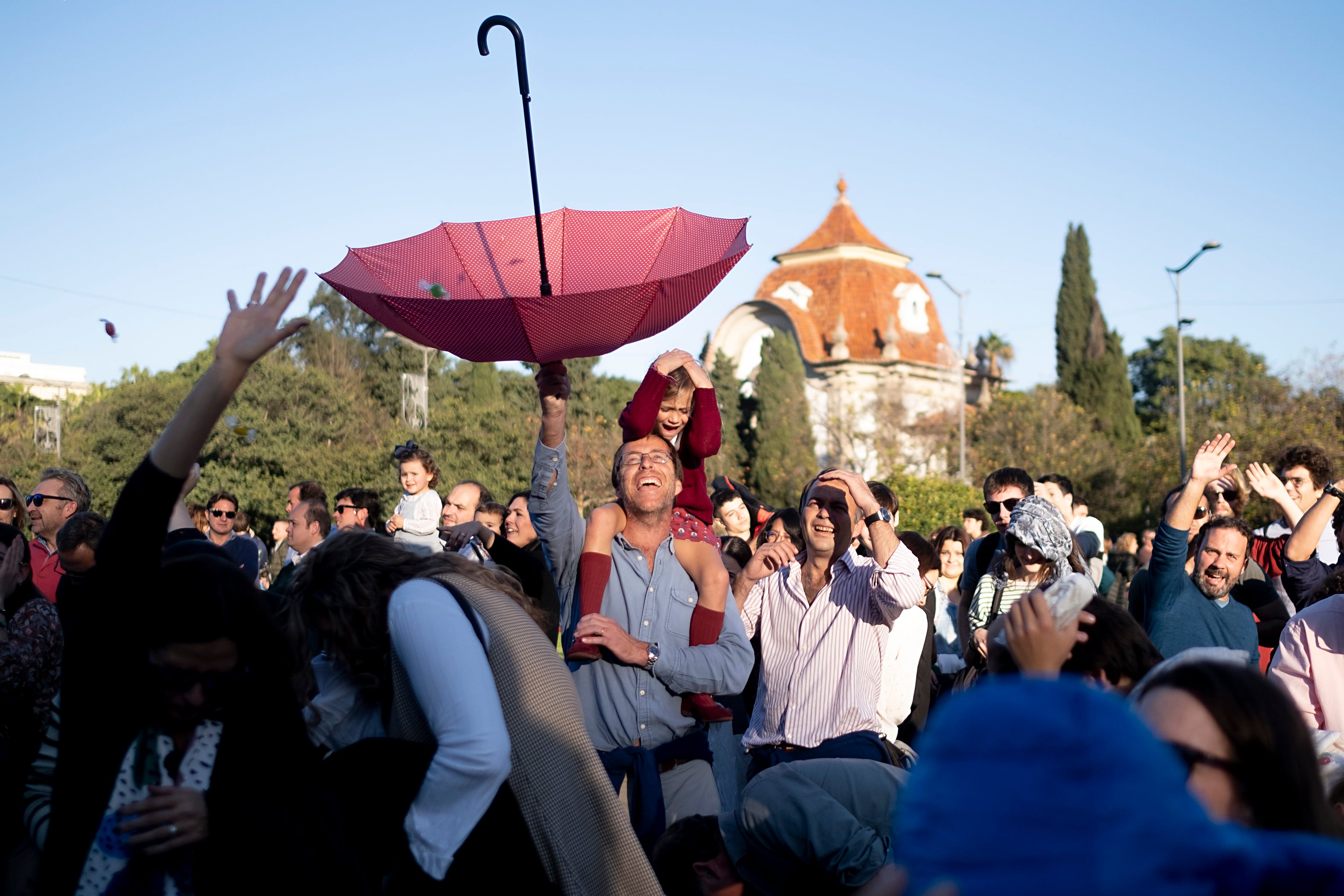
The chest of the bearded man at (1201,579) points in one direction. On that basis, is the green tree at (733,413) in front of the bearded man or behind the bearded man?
behind

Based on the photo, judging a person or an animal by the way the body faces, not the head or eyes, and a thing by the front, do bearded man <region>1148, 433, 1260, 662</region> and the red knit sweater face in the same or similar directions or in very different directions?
same or similar directions

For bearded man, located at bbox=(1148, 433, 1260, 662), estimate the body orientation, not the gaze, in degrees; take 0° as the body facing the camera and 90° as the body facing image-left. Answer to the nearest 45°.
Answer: approximately 0°

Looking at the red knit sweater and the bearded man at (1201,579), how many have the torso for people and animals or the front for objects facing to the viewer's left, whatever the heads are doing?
0

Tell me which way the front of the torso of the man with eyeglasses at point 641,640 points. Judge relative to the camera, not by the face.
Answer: toward the camera

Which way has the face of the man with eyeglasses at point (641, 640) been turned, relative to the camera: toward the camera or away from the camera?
toward the camera

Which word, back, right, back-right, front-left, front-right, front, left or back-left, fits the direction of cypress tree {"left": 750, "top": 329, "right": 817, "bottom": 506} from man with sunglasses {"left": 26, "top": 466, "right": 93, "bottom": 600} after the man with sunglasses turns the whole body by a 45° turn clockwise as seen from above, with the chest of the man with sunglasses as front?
back-right

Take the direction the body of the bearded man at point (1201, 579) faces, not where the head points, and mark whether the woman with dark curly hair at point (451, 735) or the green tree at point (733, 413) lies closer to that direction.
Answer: the woman with dark curly hair

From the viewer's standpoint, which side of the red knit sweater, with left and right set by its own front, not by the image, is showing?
front

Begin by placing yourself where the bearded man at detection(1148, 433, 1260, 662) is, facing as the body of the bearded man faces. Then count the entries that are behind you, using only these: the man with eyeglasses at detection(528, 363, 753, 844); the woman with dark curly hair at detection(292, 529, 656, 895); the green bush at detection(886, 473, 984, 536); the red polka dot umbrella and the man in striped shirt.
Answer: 1

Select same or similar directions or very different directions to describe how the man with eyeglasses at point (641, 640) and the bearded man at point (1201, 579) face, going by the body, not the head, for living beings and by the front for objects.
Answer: same or similar directions
